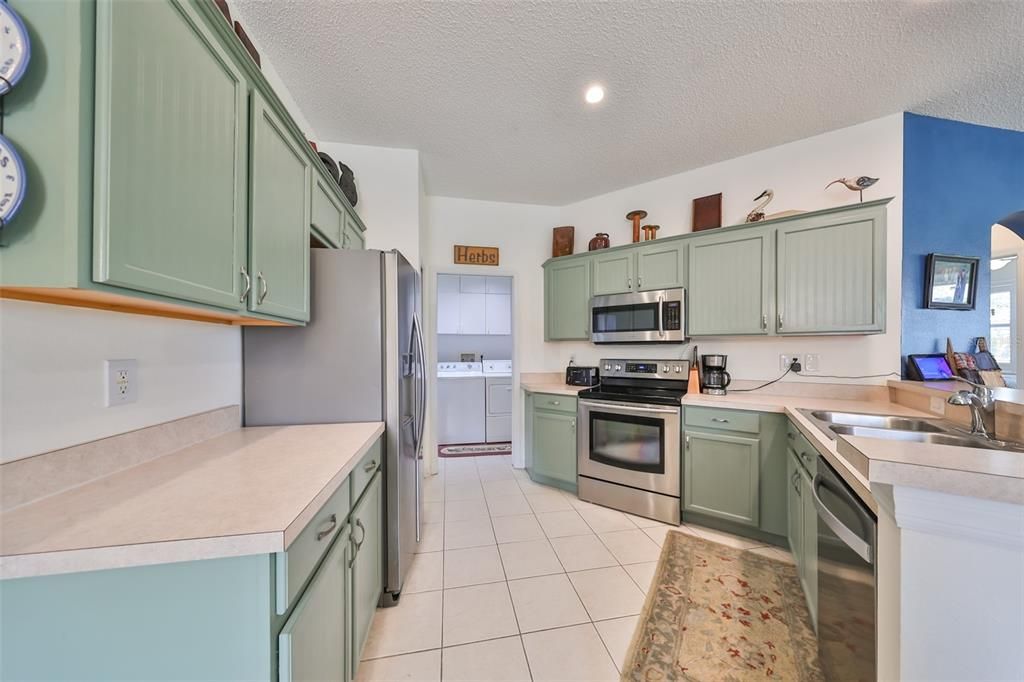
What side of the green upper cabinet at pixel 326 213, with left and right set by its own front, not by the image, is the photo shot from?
right

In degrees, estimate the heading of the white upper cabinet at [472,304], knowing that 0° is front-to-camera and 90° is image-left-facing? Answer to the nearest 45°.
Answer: approximately 0°

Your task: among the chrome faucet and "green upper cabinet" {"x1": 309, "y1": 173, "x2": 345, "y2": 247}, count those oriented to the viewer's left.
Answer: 1

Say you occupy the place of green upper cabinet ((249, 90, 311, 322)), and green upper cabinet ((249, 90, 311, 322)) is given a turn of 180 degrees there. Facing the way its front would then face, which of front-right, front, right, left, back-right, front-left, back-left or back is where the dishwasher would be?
back-left

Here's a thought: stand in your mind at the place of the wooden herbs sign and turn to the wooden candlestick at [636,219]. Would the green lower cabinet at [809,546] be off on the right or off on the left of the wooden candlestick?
right

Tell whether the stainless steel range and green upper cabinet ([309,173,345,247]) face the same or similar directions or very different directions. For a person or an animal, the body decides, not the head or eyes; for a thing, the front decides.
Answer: very different directions

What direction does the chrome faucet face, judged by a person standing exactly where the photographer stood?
facing to the left of the viewer

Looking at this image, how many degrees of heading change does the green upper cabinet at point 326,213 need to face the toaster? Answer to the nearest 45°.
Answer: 0° — it already faces it

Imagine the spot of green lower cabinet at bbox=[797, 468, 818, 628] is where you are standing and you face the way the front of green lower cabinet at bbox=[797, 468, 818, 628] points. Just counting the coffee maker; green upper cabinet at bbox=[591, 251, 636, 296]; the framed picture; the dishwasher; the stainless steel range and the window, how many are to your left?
1

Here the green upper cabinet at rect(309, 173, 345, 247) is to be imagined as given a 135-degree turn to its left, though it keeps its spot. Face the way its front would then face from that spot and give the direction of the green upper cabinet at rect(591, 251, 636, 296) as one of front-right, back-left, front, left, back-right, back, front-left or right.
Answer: back-right

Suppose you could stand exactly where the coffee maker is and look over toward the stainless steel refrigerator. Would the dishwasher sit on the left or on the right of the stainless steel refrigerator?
left

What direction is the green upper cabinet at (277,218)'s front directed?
to the viewer's right

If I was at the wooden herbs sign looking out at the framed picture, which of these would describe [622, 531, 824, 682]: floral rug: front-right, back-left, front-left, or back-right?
front-right

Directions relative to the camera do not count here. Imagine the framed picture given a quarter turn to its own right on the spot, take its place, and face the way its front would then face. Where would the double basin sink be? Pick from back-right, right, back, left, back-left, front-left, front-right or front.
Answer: front-left

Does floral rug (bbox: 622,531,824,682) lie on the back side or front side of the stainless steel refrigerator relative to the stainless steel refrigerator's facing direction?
on the front side

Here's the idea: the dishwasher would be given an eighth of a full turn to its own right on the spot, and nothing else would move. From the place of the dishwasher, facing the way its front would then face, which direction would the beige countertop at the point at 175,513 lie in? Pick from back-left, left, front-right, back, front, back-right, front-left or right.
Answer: left
